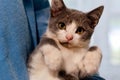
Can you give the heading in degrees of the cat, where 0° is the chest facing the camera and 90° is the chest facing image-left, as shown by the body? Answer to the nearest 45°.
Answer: approximately 0°
